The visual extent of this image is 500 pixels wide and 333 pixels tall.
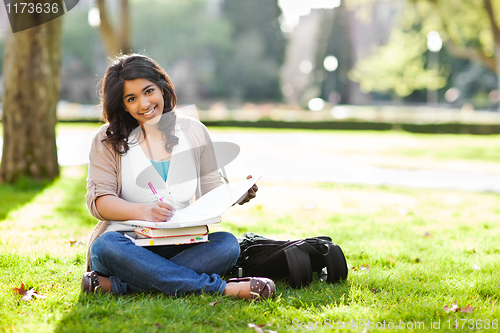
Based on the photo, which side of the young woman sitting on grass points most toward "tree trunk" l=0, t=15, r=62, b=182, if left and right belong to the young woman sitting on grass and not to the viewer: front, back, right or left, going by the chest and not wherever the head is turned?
back

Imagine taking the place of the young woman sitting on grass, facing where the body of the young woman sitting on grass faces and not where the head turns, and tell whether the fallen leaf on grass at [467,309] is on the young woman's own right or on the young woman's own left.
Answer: on the young woman's own left

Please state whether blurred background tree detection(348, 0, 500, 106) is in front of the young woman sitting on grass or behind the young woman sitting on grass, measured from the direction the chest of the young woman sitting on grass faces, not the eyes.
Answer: behind

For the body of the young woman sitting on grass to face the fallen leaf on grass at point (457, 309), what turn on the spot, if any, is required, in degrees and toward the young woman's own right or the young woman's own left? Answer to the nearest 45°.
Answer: approximately 90° to the young woman's own left

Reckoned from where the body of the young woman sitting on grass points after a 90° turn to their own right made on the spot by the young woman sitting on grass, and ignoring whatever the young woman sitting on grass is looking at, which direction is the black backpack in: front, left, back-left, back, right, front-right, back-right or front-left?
back

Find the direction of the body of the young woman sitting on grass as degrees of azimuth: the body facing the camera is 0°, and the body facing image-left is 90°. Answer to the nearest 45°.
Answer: approximately 0°
